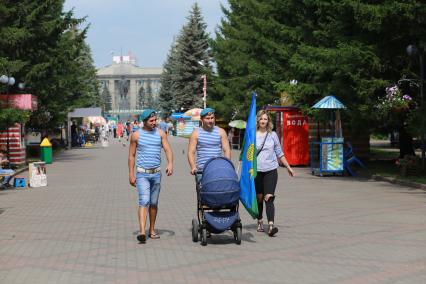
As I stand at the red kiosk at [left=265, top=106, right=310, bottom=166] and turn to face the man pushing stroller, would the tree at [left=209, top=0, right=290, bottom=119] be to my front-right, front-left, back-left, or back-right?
back-right

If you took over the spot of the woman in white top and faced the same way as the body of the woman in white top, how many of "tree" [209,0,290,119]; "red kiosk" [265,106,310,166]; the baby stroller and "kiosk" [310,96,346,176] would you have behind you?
3

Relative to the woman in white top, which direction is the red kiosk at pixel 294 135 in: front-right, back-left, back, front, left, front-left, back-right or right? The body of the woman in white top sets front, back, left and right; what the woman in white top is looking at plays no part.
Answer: back

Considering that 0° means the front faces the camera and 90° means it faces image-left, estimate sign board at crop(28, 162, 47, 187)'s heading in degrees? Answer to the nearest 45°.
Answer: approximately 0°

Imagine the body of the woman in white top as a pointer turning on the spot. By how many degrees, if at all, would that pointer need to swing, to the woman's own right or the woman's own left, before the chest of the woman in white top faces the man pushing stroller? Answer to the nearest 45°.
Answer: approximately 45° to the woman's own right

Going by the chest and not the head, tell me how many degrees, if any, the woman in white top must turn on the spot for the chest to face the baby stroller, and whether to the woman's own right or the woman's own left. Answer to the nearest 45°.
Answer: approximately 45° to the woman's own right
